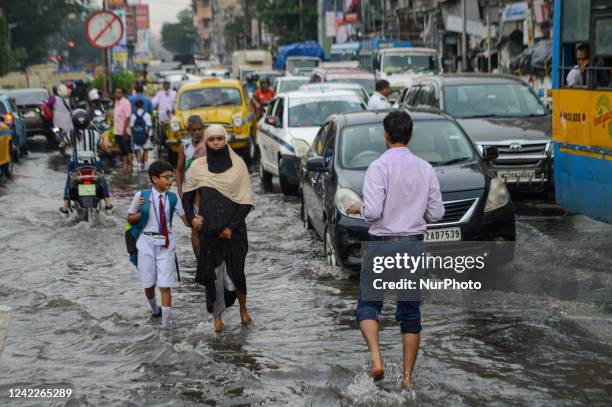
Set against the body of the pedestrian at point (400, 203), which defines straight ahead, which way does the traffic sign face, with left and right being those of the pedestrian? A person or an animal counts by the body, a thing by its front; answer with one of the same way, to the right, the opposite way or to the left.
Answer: the opposite way

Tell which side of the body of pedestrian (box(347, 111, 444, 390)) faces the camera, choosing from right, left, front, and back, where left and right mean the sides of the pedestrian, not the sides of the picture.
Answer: back

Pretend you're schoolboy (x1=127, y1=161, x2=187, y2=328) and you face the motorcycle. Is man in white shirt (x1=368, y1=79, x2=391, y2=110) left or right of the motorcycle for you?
right

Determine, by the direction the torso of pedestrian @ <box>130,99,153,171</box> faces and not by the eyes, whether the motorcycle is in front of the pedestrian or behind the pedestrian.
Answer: behind

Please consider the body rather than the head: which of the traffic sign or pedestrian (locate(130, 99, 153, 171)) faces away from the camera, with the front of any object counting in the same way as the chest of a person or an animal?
the pedestrian

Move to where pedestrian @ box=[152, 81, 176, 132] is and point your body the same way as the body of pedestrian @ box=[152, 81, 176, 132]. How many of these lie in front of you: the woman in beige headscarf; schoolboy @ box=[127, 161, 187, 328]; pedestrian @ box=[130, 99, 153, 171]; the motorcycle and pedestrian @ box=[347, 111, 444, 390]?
5

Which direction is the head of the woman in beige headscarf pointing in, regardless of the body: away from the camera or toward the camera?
toward the camera

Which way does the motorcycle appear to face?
away from the camera

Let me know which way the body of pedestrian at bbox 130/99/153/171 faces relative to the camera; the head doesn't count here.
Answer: away from the camera

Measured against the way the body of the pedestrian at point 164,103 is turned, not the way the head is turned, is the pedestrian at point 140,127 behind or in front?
in front

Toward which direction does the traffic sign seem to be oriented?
toward the camera

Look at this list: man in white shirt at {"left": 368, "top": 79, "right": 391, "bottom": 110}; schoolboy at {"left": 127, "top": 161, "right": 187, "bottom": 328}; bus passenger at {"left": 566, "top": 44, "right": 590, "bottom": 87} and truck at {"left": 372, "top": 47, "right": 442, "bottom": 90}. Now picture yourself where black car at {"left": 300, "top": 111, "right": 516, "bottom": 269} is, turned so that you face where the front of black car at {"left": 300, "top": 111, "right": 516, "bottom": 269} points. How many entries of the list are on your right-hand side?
1
